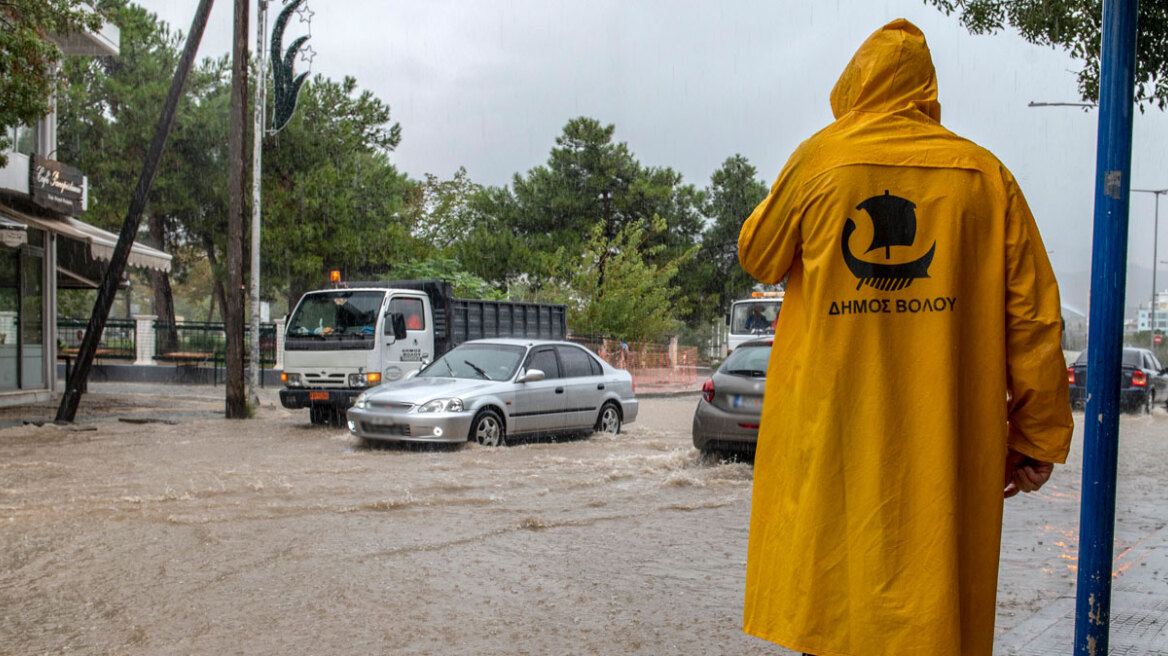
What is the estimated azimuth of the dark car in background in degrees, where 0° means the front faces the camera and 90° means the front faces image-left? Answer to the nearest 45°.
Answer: approximately 225°

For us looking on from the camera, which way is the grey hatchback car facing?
facing away from the viewer and to the right of the viewer

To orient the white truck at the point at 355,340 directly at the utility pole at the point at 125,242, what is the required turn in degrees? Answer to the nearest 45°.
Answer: approximately 45° to its right

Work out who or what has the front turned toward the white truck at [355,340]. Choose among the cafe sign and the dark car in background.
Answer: the cafe sign

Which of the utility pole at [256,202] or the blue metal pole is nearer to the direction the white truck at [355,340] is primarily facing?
the blue metal pole

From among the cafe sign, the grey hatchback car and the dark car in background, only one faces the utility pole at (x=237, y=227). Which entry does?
the cafe sign

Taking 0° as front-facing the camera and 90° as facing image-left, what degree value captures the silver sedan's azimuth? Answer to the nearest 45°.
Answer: approximately 45°

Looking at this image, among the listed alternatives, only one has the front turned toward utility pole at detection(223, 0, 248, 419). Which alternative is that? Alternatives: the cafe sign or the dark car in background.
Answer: the cafe sign

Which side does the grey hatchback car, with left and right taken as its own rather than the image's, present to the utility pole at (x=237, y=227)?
left

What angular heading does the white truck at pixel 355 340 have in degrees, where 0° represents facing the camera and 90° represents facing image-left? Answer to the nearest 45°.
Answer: approximately 45°

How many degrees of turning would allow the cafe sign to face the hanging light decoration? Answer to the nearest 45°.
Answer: approximately 45° to its left
